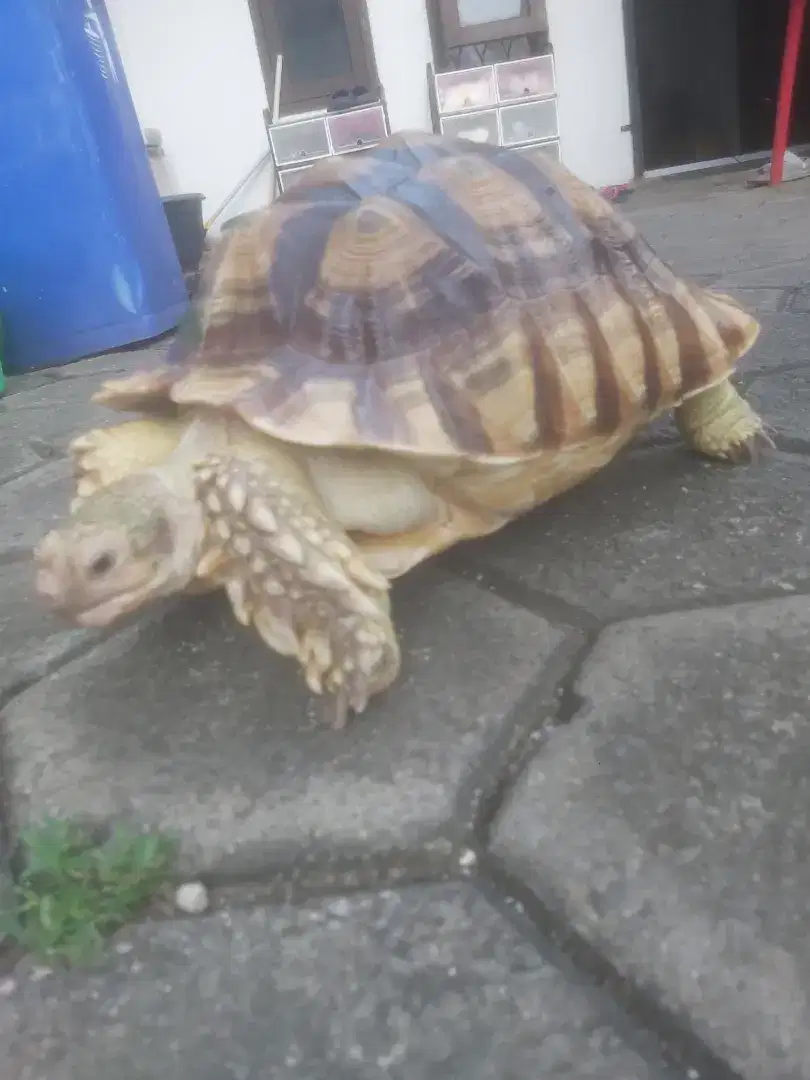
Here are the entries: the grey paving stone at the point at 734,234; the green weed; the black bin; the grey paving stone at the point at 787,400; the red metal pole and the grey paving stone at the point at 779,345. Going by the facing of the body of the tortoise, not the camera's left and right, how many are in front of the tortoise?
1

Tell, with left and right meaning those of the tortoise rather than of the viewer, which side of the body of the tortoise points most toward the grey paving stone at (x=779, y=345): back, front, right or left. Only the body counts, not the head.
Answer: back

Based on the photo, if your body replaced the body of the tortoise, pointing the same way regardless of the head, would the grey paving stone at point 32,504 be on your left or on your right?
on your right

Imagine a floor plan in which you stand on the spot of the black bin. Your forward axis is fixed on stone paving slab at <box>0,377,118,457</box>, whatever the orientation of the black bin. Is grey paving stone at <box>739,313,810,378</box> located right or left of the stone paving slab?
left

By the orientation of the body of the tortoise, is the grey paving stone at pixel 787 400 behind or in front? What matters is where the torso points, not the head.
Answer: behind

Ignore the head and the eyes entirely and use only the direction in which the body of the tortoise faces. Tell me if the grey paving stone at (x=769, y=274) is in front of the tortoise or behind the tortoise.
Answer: behind

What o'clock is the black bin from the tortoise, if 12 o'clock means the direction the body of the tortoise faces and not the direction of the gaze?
The black bin is roughly at 4 o'clock from the tortoise.

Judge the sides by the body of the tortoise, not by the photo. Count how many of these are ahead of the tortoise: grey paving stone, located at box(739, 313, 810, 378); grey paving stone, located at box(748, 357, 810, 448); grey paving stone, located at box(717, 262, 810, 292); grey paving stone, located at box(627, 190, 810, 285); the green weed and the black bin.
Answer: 1

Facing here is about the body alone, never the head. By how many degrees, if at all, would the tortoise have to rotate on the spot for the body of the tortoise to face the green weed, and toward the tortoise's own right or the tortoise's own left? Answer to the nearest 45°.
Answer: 0° — it already faces it

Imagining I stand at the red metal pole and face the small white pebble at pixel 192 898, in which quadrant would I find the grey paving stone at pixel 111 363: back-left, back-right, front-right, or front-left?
front-right

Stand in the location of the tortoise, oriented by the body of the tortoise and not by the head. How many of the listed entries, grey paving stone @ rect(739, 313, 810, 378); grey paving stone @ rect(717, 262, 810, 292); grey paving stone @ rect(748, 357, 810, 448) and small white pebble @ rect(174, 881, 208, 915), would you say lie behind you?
3

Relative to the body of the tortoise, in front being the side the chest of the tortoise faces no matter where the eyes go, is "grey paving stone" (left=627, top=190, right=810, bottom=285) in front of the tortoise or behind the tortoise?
behind

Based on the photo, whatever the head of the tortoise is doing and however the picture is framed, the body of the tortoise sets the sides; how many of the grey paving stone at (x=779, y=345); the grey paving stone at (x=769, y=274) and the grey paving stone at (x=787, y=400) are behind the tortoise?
3
